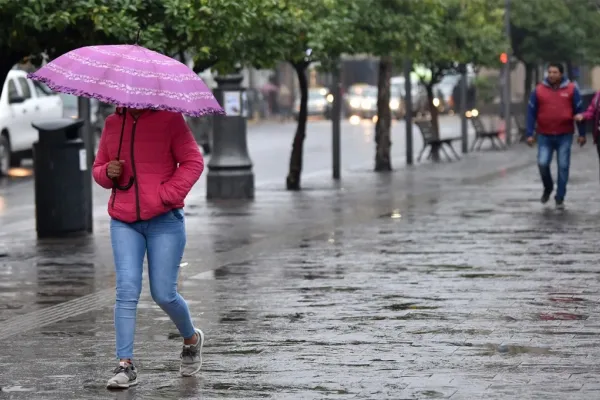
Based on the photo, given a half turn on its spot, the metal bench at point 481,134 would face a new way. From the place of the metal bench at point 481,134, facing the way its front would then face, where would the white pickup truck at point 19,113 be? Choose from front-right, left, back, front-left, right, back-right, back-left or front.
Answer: front-left

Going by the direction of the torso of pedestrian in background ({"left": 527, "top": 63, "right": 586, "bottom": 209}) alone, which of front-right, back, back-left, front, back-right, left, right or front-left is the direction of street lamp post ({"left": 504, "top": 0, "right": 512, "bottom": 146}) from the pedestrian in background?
back

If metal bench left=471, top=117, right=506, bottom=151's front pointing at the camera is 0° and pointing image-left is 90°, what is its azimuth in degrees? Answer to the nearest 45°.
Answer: approximately 270°

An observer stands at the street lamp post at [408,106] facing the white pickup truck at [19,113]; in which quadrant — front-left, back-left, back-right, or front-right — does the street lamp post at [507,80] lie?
back-right

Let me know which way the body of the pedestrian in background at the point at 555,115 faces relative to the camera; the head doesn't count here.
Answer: toward the camera

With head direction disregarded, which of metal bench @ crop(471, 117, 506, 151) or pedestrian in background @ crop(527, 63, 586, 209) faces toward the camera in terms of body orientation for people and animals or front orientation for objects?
the pedestrian in background

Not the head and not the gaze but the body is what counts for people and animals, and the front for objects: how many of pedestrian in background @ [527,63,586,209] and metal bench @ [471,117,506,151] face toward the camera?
1

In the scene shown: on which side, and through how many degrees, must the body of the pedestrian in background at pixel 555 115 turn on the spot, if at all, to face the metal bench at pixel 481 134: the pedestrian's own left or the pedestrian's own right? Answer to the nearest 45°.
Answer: approximately 180°

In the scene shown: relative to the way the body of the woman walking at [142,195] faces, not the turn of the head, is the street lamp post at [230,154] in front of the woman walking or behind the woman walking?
behind
